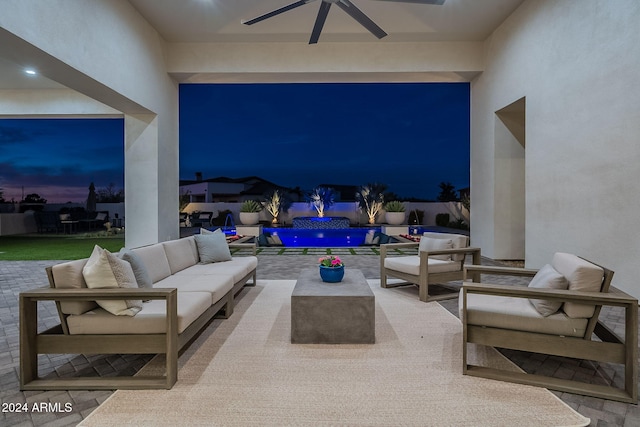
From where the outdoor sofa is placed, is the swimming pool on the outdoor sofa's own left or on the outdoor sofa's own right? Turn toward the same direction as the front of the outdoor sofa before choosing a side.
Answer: on the outdoor sofa's own left

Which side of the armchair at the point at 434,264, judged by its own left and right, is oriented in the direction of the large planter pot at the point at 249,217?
right

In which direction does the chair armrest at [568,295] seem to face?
to the viewer's left

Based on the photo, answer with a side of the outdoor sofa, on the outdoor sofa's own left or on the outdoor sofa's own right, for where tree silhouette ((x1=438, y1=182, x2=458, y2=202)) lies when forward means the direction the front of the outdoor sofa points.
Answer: on the outdoor sofa's own left

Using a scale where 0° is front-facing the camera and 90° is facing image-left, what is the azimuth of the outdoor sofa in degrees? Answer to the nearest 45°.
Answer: approximately 315°

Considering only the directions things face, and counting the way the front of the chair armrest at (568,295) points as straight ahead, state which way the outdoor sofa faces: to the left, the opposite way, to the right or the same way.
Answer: the opposite way

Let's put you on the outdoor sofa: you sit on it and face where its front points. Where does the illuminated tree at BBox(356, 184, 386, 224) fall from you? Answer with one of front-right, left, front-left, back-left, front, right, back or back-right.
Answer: left

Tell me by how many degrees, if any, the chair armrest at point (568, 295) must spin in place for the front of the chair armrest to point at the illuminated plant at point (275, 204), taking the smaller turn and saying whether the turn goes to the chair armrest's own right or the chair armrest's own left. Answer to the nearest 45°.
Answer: approximately 45° to the chair armrest's own right

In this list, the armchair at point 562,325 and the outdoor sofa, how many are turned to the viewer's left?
1

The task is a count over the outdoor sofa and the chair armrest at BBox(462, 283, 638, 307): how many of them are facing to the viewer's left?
1

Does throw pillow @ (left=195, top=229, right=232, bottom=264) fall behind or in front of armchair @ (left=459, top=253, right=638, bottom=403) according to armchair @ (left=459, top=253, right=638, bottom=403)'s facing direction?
in front

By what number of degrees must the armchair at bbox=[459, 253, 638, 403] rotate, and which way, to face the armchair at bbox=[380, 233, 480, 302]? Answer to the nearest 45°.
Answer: approximately 45° to its right

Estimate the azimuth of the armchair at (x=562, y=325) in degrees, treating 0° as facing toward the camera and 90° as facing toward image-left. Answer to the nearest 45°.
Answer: approximately 90°

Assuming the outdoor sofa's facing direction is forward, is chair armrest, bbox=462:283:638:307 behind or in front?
in front

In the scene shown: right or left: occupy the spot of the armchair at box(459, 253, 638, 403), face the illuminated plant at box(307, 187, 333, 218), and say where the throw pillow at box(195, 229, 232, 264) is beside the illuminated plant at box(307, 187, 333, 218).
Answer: left

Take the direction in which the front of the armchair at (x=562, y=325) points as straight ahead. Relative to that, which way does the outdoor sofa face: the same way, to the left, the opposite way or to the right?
the opposite way
